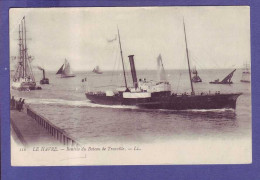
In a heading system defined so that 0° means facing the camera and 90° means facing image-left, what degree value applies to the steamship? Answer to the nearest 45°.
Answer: approximately 270°
